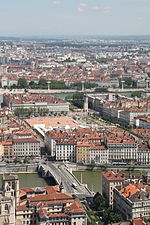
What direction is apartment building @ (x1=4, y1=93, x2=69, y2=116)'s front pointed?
toward the camera

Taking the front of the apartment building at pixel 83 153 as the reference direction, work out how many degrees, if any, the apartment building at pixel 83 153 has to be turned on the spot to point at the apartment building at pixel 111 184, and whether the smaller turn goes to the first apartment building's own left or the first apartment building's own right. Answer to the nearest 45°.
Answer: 0° — it already faces it

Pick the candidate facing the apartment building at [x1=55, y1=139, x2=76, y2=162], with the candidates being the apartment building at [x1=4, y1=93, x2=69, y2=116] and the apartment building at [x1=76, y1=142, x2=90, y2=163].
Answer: the apartment building at [x1=4, y1=93, x2=69, y2=116]

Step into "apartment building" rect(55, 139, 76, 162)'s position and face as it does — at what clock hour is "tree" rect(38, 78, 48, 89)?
The tree is roughly at 6 o'clock from the apartment building.

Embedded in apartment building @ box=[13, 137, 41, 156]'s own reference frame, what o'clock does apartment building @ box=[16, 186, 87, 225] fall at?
apartment building @ box=[16, 186, 87, 225] is roughly at 12 o'clock from apartment building @ box=[13, 137, 41, 156].

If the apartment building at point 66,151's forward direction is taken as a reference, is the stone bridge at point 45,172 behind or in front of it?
in front

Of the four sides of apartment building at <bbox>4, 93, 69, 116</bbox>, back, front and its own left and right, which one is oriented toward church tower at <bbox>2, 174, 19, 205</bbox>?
front

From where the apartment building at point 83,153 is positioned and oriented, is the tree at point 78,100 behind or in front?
behind

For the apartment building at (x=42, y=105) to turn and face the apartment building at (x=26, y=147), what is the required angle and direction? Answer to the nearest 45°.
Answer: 0° — it already faces it

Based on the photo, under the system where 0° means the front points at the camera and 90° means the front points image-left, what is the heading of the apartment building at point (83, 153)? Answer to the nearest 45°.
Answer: approximately 0°

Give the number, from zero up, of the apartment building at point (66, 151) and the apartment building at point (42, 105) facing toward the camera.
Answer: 2

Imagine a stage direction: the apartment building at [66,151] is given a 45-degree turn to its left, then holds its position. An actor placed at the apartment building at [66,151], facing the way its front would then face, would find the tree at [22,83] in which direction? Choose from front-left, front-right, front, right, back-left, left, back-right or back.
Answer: back-left

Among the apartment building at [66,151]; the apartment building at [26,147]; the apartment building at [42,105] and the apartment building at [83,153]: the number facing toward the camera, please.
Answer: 4

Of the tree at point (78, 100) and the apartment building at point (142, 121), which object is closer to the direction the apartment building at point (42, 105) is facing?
the apartment building

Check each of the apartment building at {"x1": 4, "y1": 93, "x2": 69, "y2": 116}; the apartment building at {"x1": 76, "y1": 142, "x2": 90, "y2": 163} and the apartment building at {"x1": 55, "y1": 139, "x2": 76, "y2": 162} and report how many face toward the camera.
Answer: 3

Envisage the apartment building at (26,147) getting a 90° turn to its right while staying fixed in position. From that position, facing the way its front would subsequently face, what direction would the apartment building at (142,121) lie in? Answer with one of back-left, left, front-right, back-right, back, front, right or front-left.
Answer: back-right

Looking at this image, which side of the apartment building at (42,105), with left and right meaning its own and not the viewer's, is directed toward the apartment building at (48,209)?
front

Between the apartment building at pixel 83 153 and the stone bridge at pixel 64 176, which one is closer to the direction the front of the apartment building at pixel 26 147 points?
the stone bridge

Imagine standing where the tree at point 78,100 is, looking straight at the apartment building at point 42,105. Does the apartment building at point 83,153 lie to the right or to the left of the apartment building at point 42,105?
left
